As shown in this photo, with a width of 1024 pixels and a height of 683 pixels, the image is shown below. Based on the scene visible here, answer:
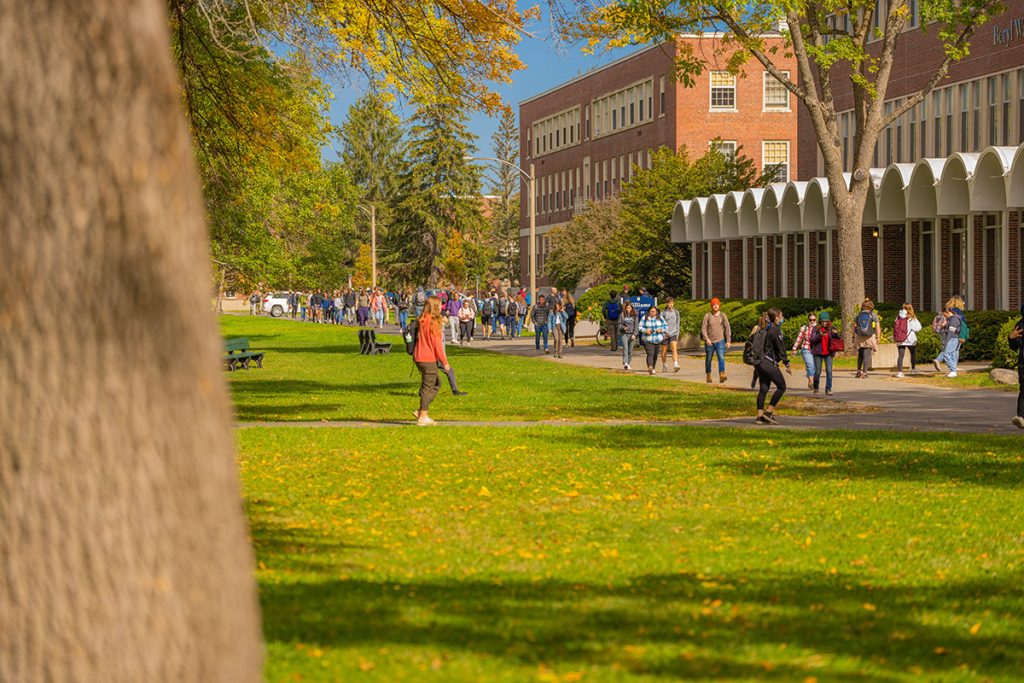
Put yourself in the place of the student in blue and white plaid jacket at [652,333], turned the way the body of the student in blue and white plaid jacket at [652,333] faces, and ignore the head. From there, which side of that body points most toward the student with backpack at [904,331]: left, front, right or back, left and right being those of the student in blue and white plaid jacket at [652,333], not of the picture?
left

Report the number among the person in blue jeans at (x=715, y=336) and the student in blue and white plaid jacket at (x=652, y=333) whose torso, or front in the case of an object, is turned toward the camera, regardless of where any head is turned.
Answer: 2

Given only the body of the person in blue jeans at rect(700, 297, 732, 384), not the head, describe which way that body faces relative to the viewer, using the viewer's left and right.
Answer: facing the viewer

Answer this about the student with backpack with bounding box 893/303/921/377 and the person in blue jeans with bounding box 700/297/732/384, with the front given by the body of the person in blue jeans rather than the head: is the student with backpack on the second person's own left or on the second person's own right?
on the second person's own left

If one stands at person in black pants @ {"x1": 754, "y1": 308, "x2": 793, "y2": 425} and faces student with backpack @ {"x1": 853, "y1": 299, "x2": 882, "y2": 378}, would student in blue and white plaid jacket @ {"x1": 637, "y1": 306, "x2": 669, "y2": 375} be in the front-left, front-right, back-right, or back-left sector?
front-left

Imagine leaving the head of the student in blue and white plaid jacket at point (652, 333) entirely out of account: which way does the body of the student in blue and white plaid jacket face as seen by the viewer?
toward the camera

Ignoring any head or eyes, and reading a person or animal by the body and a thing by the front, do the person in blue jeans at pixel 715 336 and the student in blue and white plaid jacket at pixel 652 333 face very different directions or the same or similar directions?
same or similar directions

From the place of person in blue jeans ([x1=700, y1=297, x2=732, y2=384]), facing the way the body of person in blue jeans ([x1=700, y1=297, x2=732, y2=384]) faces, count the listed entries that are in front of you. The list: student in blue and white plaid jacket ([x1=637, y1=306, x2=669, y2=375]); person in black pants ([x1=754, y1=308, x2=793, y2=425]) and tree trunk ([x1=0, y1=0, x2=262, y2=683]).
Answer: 2
